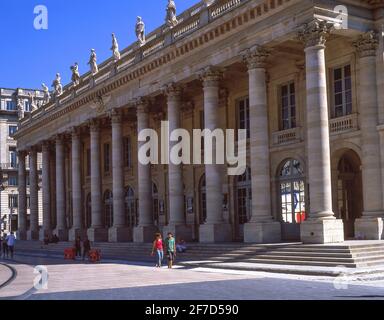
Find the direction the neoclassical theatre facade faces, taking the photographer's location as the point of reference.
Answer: facing the viewer and to the left of the viewer
